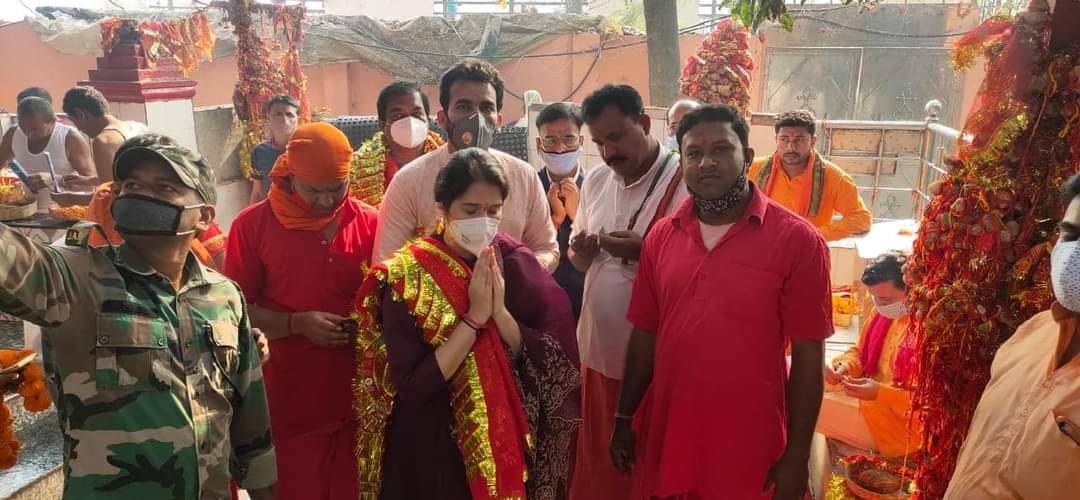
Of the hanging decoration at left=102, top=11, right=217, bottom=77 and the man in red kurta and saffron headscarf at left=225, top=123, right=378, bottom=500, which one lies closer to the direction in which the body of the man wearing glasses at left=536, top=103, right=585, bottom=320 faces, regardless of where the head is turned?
the man in red kurta and saffron headscarf

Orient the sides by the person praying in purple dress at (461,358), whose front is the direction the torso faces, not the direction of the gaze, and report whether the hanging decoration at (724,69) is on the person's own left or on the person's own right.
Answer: on the person's own left

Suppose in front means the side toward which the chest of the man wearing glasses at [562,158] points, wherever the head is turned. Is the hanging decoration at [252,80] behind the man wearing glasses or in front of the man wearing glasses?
behind

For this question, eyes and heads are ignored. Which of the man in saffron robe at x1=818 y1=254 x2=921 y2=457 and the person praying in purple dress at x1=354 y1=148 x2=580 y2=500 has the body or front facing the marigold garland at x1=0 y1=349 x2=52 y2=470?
the man in saffron robe

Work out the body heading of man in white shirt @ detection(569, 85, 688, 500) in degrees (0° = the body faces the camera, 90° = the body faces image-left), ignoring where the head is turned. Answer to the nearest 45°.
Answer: approximately 45°

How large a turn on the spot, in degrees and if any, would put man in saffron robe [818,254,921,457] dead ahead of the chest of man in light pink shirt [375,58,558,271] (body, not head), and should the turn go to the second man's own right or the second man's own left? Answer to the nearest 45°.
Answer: approximately 90° to the second man's own left
